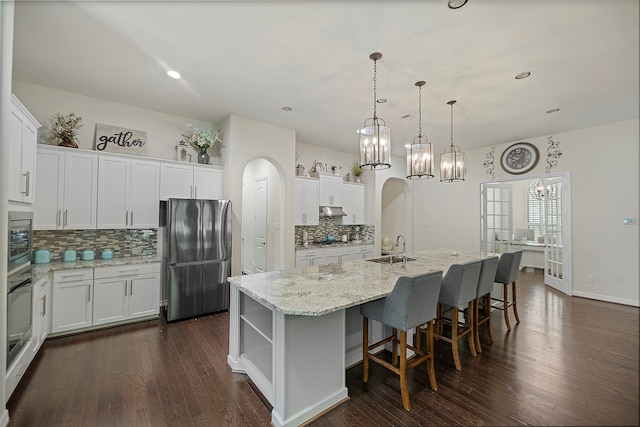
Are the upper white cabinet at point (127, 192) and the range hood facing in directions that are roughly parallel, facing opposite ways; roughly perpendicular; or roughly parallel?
roughly parallel

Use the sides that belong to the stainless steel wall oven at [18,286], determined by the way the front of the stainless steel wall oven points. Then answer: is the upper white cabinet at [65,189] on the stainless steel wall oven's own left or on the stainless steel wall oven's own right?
on the stainless steel wall oven's own left

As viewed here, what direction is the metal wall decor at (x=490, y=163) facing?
toward the camera

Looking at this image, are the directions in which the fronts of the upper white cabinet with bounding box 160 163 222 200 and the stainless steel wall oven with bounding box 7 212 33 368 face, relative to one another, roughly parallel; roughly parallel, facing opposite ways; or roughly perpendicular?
roughly perpendicular

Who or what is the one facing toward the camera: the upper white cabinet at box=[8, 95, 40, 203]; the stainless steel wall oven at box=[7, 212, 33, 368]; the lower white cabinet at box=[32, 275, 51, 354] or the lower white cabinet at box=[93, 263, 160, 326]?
the lower white cabinet at box=[93, 263, 160, 326]

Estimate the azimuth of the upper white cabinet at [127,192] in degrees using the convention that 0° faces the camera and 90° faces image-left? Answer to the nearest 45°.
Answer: approximately 0°

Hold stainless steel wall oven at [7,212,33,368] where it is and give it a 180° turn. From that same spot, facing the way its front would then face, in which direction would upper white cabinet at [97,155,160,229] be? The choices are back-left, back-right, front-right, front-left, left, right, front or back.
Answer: back-right

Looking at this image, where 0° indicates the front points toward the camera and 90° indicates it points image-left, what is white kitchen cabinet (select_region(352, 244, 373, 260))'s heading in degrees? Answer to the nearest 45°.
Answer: approximately 315°

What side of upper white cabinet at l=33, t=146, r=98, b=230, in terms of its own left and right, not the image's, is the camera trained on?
front

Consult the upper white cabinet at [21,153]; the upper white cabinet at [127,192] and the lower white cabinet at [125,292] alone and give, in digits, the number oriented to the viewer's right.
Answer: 1

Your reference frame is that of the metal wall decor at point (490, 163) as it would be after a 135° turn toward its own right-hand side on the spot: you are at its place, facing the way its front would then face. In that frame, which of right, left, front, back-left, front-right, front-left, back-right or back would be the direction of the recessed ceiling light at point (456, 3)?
back-left

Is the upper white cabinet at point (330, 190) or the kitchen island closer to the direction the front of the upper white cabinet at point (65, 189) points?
the kitchen island

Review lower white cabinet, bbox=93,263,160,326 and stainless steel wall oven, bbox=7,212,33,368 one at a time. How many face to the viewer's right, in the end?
1

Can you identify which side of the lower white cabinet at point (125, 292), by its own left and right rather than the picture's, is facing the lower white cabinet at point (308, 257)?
left

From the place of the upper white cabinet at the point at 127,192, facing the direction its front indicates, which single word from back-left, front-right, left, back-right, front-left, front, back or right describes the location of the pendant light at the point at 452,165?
front-left

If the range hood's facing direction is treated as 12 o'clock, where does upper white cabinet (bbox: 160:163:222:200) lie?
The upper white cabinet is roughly at 3 o'clock from the range hood.
